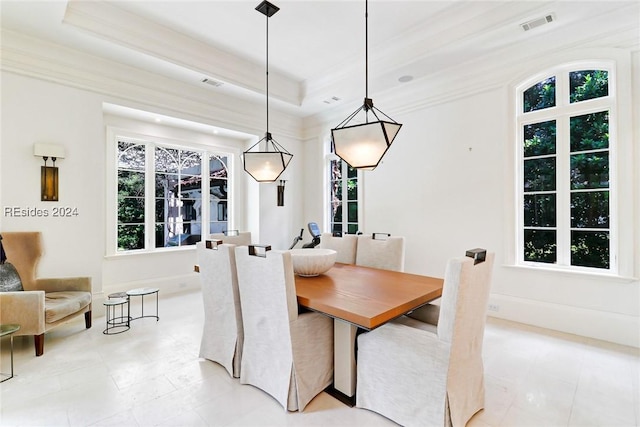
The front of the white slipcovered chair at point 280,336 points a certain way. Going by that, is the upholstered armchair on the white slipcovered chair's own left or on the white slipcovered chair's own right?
on the white slipcovered chair's own left

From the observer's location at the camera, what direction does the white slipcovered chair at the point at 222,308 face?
facing away from the viewer and to the right of the viewer

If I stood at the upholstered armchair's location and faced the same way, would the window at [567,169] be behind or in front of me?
in front

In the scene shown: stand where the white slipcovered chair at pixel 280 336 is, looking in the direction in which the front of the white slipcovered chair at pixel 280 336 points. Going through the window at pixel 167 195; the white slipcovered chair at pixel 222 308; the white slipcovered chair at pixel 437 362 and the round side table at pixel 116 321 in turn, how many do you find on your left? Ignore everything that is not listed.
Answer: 3

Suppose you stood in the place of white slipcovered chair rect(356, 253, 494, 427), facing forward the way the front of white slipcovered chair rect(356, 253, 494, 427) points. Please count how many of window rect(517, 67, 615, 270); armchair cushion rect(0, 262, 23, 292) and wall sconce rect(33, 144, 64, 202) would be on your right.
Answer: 1

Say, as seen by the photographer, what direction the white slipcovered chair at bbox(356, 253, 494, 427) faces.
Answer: facing away from the viewer and to the left of the viewer

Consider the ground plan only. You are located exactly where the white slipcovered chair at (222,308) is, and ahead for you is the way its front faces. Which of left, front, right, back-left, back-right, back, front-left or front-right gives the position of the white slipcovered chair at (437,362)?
right

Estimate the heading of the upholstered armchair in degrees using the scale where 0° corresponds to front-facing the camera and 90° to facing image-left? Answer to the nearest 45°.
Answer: approximately 315°

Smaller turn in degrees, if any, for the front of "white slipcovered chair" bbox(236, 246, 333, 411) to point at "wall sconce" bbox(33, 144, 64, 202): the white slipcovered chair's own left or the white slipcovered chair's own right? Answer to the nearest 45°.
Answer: approximately 90° to the white slipcovered chair's own left

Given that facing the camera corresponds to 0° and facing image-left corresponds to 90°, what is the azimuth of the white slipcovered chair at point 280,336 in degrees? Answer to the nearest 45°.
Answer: approximately 225°

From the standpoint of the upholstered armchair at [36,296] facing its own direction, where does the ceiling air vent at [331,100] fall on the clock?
The ceiling air vent is roughly at 11 o'clock from the upholstered armchair.

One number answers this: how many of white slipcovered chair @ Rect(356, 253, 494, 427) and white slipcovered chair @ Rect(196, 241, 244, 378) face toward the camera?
0

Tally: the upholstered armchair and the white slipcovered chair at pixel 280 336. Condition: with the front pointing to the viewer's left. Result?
0

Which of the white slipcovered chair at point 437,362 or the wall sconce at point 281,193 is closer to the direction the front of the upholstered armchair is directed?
the white slipcovered chair

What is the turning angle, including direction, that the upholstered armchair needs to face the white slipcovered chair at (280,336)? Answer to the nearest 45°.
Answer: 0° — it already faces it
